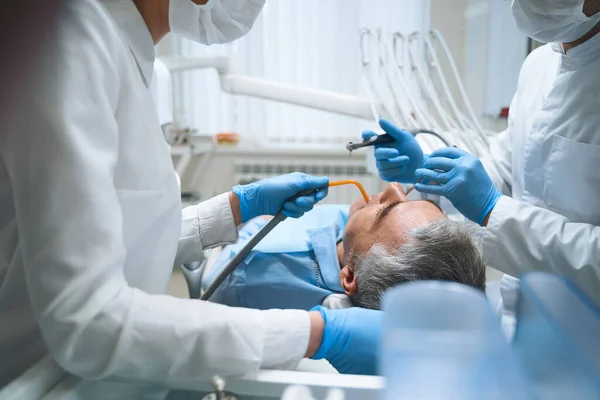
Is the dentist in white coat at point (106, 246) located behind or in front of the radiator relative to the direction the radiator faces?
in front

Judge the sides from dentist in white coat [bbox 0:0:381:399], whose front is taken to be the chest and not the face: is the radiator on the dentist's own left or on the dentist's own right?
on the dentist's own left

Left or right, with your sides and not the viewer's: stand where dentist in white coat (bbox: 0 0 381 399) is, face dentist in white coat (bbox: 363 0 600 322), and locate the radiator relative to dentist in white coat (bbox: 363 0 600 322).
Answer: left

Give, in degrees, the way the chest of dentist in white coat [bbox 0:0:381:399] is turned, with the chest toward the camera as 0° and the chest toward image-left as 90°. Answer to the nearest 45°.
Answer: approximately 270°

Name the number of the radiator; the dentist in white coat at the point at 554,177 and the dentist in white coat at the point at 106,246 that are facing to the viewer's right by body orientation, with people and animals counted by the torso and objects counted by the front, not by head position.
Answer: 1

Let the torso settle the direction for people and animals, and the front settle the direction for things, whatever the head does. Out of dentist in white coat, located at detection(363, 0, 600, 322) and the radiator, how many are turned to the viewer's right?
0

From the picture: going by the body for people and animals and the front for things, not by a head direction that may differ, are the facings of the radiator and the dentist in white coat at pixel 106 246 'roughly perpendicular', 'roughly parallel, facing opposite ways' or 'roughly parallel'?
roughly perpendicular

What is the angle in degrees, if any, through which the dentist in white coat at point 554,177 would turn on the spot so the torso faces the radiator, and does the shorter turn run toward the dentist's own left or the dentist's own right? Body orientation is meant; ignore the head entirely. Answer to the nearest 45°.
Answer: approximately 90° to the dentist's own right

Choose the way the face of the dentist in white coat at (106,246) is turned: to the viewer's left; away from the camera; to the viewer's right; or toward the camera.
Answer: to the viewer's right

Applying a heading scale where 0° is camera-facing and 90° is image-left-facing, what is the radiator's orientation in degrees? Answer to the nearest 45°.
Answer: approximately 0°

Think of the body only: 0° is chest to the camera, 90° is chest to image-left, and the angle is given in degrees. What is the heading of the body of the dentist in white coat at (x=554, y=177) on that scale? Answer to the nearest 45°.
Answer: approximately 45°

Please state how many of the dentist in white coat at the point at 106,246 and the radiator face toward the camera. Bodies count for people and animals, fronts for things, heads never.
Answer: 1

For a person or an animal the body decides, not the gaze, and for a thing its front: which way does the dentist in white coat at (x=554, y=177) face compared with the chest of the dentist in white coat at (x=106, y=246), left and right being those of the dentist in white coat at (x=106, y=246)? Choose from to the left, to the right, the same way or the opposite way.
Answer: the opposite way

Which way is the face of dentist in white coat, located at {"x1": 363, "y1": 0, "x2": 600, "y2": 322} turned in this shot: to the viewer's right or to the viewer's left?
to the viewer's left
